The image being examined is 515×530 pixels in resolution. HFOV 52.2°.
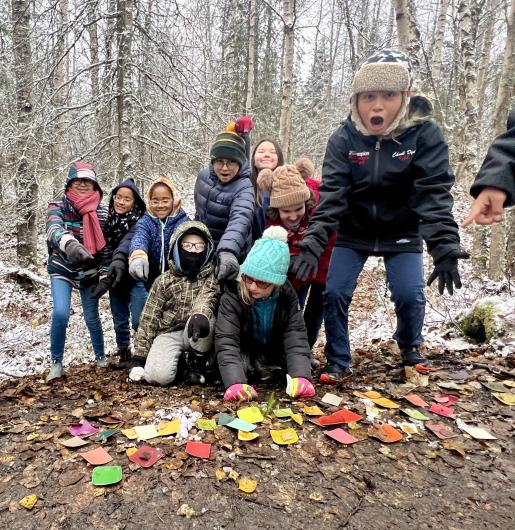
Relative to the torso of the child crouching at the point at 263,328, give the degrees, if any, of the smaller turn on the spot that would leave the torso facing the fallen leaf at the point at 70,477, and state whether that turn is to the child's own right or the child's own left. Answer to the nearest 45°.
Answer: approximately 45° to the child's own right

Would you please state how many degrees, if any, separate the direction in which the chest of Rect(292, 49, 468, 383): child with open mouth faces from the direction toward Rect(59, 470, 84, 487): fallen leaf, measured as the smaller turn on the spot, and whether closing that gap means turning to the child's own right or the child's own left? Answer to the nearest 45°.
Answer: approximately 45° to the child's own right

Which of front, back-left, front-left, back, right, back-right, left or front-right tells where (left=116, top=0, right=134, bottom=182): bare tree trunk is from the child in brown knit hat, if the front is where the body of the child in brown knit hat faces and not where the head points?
back-right

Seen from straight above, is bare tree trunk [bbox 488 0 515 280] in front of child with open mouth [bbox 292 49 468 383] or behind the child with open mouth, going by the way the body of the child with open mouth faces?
behind

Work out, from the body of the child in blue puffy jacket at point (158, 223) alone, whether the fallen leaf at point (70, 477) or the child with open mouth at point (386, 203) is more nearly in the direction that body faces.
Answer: the fallen leaf

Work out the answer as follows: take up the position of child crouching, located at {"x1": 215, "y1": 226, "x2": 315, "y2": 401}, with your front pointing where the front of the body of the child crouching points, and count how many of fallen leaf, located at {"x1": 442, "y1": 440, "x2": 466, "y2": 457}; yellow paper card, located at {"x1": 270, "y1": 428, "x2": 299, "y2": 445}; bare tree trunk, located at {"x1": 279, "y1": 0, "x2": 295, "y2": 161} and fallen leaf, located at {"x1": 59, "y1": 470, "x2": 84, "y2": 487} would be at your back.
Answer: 1

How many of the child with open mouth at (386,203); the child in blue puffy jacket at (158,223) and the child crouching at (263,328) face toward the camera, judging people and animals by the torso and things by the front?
3

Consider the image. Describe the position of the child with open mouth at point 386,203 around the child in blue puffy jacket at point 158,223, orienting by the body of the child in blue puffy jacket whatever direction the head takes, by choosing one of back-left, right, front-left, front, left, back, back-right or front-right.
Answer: front-left

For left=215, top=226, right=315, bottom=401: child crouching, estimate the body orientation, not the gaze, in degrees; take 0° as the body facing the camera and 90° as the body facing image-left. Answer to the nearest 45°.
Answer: approximately 0°
